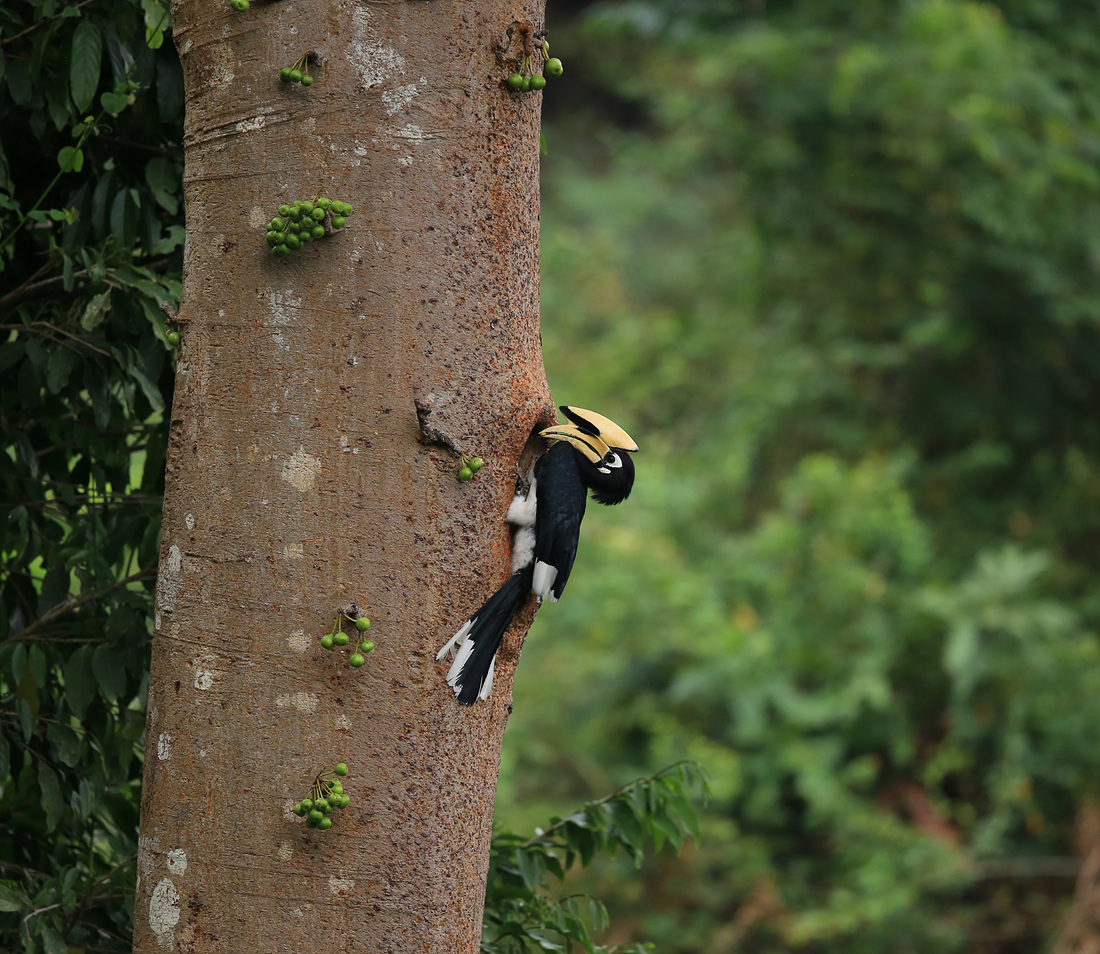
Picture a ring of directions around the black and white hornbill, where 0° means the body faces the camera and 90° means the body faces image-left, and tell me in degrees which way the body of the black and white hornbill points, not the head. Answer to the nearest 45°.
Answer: approximately 90°
